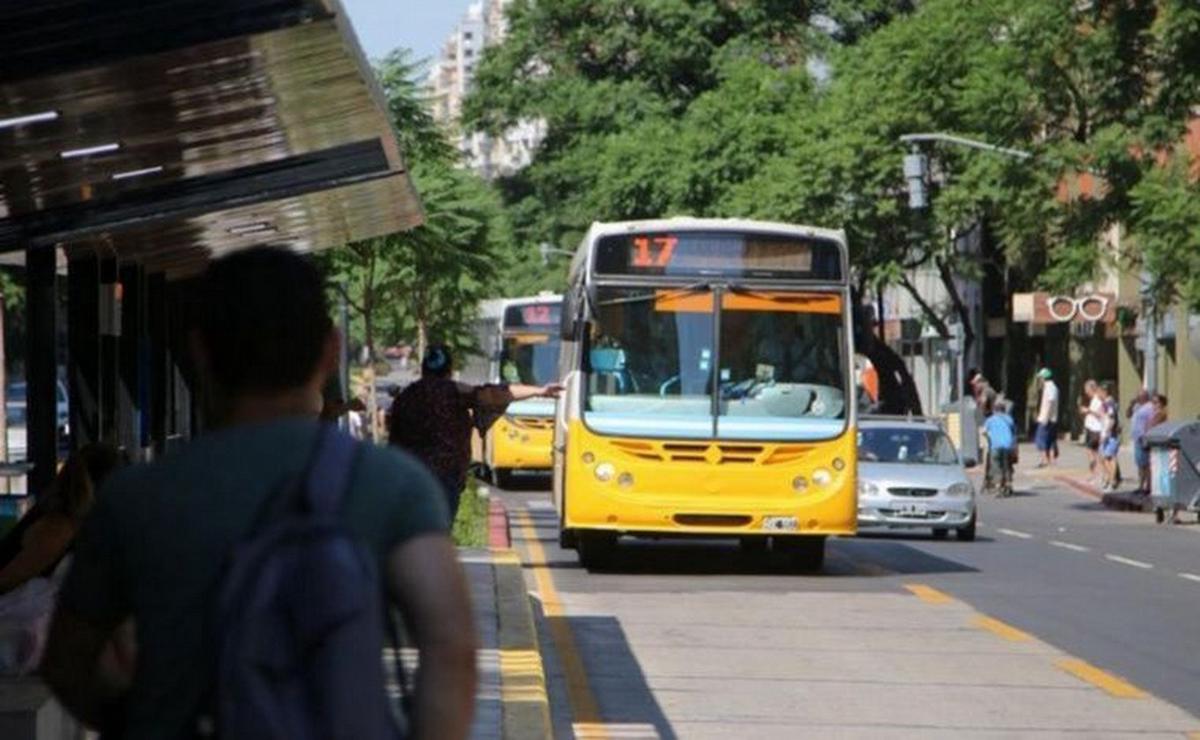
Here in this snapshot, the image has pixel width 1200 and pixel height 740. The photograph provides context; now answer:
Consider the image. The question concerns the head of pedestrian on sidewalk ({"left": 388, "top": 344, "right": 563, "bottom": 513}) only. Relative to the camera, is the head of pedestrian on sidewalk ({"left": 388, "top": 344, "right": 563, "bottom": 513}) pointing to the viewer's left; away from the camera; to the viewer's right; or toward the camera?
away from the camera

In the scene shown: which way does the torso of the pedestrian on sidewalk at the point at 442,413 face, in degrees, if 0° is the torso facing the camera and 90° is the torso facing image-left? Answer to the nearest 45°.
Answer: approximately 225°

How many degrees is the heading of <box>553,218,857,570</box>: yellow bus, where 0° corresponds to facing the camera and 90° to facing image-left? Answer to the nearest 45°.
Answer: approximately 0°

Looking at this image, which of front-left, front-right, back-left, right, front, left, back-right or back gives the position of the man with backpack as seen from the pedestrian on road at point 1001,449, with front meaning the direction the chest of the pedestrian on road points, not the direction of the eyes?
back

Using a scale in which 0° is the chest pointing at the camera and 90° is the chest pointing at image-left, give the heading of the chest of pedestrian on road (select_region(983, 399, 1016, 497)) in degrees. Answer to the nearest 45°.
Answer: approximately 180°

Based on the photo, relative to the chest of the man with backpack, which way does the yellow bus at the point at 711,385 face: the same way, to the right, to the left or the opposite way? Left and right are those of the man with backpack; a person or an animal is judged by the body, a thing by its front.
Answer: the opposite way
